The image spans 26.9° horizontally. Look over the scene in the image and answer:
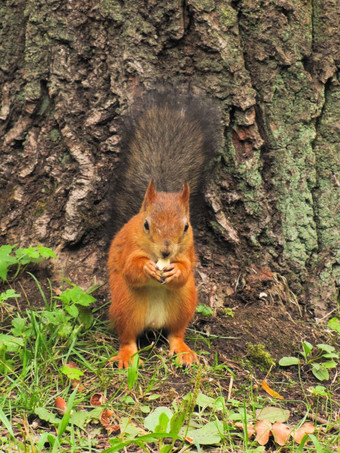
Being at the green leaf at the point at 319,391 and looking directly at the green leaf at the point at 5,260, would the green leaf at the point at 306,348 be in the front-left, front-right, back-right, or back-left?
front-right

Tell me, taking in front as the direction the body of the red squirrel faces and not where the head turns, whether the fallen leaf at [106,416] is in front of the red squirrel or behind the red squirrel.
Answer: in front

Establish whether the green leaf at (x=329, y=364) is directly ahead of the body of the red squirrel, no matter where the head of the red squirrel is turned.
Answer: no

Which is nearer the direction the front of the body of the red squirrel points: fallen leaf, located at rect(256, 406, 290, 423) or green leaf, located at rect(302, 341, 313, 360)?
the fallen leaf

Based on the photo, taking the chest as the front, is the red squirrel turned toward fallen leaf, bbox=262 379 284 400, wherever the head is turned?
no

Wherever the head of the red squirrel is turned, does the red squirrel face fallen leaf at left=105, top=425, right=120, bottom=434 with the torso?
yes

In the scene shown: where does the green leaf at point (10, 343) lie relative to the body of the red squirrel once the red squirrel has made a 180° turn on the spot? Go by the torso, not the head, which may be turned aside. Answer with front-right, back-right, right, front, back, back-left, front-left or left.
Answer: back-left

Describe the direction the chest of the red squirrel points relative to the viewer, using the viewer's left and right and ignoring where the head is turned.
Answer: facing the viewer

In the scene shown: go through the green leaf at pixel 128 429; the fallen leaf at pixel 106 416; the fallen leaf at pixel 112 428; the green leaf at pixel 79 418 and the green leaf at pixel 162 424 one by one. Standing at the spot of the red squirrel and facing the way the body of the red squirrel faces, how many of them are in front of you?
5

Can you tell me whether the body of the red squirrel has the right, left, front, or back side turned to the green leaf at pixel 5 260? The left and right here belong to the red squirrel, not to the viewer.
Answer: right

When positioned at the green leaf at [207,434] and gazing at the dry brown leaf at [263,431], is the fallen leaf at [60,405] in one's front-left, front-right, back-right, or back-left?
back-left

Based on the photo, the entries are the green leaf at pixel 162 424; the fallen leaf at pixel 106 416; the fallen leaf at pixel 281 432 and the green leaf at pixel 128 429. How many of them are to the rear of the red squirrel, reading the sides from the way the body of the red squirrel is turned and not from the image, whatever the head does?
0

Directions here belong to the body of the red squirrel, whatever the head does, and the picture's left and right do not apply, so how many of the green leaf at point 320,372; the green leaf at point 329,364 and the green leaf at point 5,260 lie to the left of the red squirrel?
2

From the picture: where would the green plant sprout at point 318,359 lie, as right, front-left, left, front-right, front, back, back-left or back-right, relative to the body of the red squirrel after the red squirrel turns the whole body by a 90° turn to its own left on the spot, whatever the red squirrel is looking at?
front
